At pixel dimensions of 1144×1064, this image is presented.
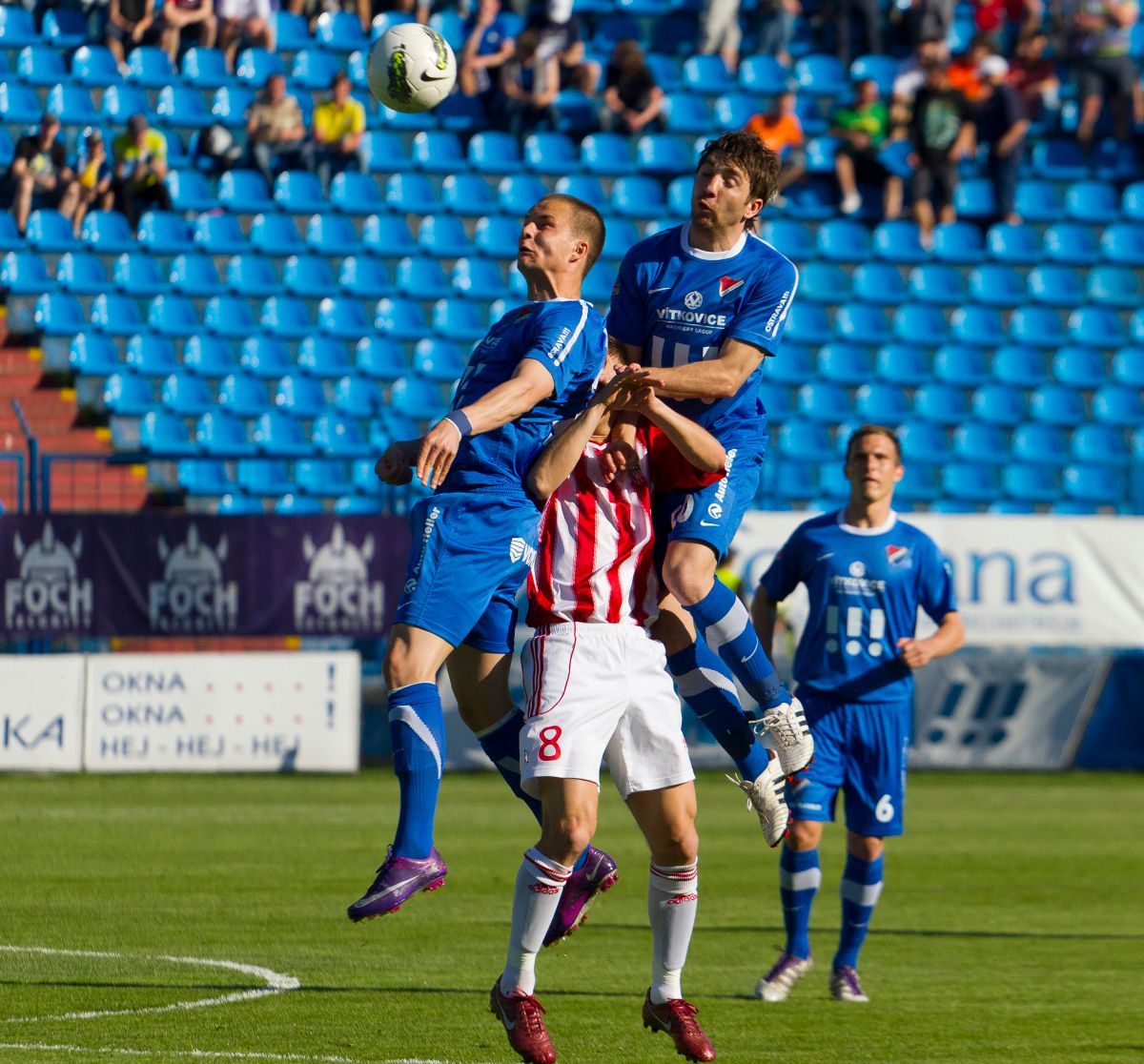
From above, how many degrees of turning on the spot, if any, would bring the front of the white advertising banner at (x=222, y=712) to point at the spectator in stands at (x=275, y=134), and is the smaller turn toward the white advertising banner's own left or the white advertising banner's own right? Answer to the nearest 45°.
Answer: approximately 180°

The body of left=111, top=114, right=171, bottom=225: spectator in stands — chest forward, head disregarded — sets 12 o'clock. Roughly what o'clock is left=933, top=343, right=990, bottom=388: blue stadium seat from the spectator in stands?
The blue stadium seat is roughly at 9 o'clock from the spectator in stands.

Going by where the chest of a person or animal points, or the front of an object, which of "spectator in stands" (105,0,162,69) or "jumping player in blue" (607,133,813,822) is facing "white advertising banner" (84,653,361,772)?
the spectator in stands

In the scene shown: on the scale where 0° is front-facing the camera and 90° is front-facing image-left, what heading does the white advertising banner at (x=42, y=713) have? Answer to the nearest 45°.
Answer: approximately 0°

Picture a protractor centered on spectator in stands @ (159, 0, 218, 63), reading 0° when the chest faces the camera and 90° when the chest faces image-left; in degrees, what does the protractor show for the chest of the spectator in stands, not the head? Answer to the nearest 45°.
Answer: approximately 0°

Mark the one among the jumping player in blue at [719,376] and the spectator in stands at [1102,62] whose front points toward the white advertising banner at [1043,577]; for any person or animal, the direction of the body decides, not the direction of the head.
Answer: the spectator in stands
